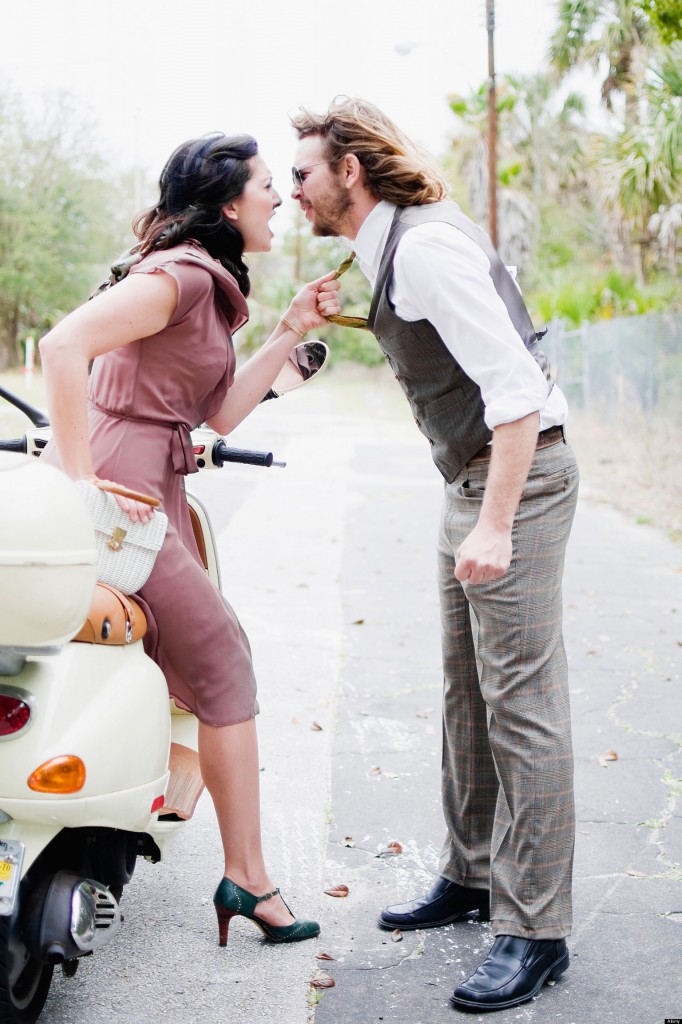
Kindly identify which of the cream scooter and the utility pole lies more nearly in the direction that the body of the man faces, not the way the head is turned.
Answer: the cream scooter

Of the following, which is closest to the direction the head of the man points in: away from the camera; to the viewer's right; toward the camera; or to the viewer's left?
to the viewer's left

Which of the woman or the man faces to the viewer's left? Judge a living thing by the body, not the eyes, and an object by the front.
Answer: the man

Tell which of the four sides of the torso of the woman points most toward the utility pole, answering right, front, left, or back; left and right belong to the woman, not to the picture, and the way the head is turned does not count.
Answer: left

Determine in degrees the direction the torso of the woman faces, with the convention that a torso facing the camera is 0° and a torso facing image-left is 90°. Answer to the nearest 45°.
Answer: approximately 270°

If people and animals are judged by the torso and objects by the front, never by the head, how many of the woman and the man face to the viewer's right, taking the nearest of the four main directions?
1

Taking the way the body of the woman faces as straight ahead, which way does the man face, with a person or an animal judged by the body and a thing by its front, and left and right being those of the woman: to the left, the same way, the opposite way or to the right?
the opposite way

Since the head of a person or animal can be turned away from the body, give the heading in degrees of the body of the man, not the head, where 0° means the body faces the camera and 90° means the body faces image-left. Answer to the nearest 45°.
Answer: approximately 90°

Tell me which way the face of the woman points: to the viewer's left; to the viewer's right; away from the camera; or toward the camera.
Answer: to the viewer's right
